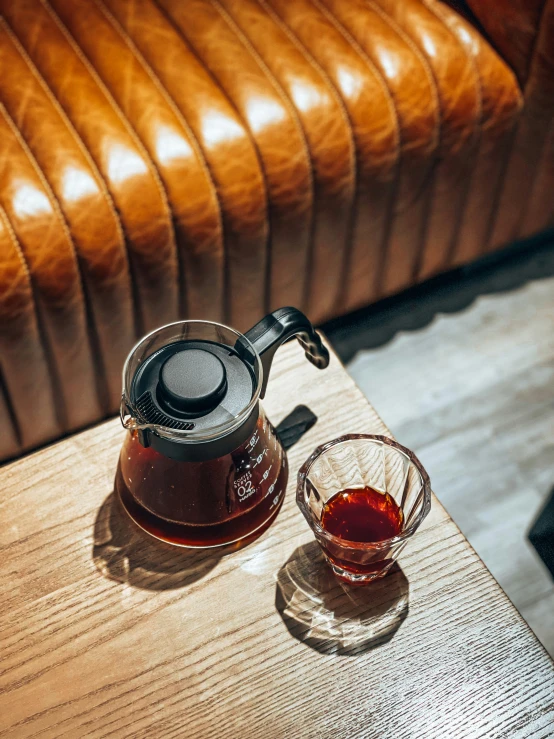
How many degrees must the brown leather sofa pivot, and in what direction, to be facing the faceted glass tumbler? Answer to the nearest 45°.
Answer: approximately 45° to its right

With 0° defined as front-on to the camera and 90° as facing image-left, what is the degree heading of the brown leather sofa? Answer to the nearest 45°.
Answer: approximately 315°
